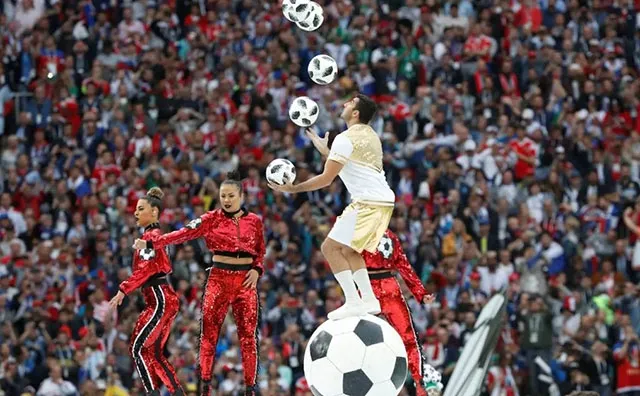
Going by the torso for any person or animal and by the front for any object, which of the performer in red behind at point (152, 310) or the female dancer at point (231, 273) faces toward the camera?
the female dancer

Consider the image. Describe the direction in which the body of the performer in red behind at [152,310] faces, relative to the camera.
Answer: to the viewer's left

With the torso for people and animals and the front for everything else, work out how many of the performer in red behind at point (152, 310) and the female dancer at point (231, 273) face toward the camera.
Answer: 1

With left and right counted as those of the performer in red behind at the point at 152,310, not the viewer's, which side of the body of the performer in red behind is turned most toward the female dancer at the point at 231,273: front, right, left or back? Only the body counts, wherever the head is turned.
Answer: back

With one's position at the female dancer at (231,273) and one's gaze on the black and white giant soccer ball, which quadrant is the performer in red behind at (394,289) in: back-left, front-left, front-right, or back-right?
front-left

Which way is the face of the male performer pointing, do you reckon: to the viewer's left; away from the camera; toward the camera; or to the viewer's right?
to the viewer's left

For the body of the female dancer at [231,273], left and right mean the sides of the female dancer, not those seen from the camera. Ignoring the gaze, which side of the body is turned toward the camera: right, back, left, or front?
front

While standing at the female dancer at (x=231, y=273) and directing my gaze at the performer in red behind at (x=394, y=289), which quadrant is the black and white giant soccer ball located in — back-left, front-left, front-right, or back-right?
front-right

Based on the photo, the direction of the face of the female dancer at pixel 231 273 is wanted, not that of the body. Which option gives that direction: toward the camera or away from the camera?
toward the camera
